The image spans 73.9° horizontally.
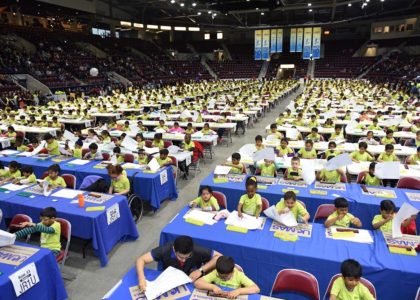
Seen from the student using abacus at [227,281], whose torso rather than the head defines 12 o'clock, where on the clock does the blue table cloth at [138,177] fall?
The blue table cloth is roughly at 5 o'clock from the student using abacus.

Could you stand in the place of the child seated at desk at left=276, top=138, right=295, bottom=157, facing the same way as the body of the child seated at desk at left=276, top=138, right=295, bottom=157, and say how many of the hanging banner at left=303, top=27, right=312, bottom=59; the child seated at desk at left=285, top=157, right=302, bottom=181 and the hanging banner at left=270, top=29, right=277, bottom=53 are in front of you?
1

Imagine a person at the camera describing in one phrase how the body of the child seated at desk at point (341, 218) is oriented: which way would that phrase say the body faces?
toward the camera

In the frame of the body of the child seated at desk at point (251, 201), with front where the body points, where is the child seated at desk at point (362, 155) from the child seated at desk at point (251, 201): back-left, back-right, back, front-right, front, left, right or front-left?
back-left

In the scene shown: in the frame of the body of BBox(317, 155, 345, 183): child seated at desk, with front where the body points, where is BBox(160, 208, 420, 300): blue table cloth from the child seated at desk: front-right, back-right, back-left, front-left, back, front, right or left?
front

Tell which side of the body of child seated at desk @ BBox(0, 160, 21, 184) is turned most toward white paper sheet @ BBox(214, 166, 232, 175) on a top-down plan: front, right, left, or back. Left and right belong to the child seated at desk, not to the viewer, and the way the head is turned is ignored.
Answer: left

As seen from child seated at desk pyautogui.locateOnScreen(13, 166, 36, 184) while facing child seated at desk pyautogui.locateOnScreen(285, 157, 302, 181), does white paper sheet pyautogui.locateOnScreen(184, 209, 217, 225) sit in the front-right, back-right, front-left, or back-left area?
front-right

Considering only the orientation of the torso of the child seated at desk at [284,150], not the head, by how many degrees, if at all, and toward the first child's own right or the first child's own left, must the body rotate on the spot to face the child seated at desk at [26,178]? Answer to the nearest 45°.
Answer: approximately 45° to the first child's own right

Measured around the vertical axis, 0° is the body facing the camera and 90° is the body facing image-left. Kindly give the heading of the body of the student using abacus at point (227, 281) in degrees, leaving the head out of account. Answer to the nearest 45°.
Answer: approximately 0°

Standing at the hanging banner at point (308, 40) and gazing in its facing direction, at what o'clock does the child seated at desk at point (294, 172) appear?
The child seated at desk is roughly at 12 o'clock from the hanging banner.

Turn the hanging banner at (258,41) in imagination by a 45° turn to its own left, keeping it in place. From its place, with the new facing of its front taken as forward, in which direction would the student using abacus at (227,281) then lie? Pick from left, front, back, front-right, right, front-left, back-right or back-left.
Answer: front-right

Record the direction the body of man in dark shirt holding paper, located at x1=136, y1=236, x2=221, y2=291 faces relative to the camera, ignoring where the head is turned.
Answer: toward the camera

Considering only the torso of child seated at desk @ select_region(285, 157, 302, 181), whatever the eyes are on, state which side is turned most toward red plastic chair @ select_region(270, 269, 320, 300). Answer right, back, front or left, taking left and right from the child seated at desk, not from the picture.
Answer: front

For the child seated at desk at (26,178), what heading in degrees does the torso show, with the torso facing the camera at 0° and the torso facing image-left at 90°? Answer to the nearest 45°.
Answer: approximately 45°

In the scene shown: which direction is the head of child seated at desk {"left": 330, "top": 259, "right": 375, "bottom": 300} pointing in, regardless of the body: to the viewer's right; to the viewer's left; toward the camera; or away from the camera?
toward the camera

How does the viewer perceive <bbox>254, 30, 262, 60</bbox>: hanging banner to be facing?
facing the viewer

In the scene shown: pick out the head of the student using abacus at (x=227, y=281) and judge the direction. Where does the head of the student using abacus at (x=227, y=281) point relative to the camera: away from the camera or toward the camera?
toward the camera
